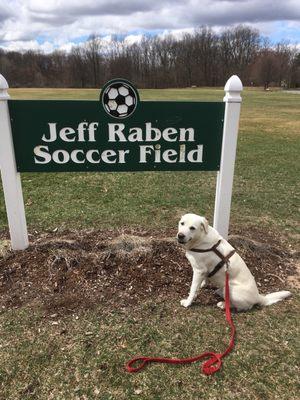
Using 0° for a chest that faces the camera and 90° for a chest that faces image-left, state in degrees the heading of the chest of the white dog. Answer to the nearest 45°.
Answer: approximately 90°

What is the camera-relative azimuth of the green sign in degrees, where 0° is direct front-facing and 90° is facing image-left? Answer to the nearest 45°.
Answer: approximately 0°

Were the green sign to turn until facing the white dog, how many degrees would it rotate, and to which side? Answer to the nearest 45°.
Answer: approximately 45° to its left
